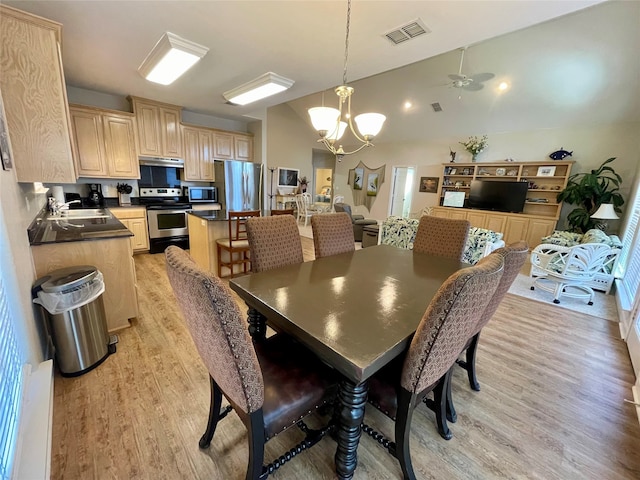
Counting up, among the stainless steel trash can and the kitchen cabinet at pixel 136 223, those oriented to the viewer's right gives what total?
1

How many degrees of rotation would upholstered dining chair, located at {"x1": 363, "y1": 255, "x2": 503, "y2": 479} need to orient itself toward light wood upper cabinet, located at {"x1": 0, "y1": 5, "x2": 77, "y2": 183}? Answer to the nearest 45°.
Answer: approximately 45° to its left

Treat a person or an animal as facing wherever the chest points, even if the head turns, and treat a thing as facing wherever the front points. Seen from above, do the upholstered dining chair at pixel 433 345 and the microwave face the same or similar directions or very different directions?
very different directions

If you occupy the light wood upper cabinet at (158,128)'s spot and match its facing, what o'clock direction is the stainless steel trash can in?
The stainless steel trash can is roughly at 2 o'clock from the light wood upper cabinet.

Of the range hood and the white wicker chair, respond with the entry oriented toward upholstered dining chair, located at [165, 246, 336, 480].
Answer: the range hood

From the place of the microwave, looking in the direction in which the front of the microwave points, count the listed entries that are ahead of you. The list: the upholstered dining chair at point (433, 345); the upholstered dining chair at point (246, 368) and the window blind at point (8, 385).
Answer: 3

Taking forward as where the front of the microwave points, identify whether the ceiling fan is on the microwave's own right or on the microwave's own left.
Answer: on the microwave's own left

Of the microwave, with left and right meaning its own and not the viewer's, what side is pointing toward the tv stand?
left

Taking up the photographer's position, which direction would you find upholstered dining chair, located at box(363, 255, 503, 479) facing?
facing away from the viewer and to the left of the viewer
